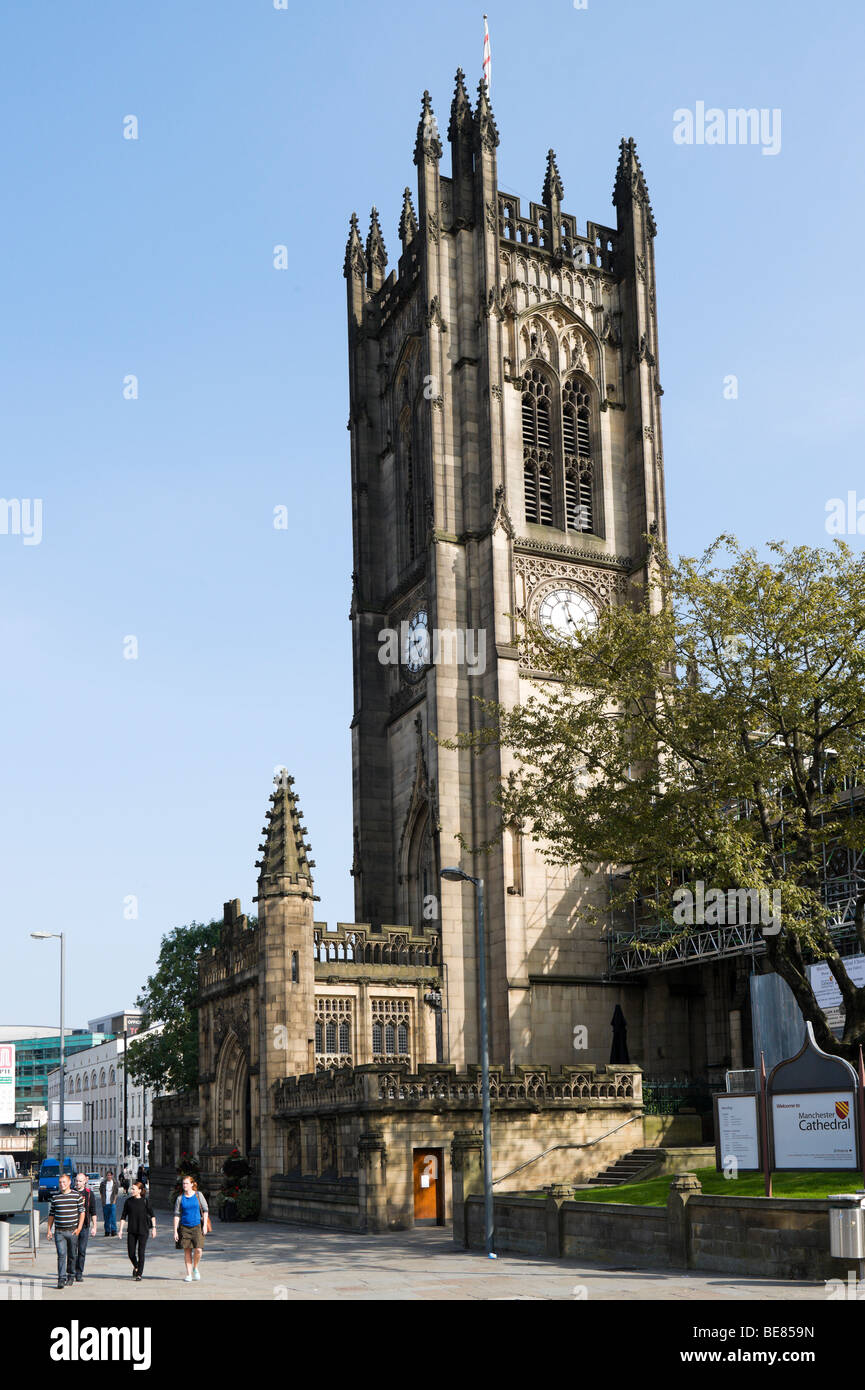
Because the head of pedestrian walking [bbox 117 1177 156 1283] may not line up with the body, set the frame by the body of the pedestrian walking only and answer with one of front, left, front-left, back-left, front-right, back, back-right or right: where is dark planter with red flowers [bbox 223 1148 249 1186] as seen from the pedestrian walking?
back

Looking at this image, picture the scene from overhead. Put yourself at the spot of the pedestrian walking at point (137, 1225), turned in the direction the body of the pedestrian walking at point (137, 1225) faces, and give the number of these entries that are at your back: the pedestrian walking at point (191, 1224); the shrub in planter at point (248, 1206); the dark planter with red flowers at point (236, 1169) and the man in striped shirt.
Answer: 2

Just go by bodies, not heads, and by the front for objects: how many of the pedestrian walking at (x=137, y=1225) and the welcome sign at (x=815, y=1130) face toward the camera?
2

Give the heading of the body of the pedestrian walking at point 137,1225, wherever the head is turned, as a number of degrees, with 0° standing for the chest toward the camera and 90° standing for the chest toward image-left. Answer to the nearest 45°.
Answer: approximately 0°

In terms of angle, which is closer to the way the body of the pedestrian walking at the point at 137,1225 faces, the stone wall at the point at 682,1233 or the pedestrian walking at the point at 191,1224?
the pedestrian walking

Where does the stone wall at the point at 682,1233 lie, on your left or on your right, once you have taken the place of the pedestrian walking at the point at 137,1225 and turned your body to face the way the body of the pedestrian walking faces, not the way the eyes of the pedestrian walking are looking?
on your left
